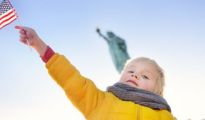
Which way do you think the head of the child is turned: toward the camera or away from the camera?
toward the camera

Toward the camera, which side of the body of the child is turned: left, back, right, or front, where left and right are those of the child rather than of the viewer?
front
